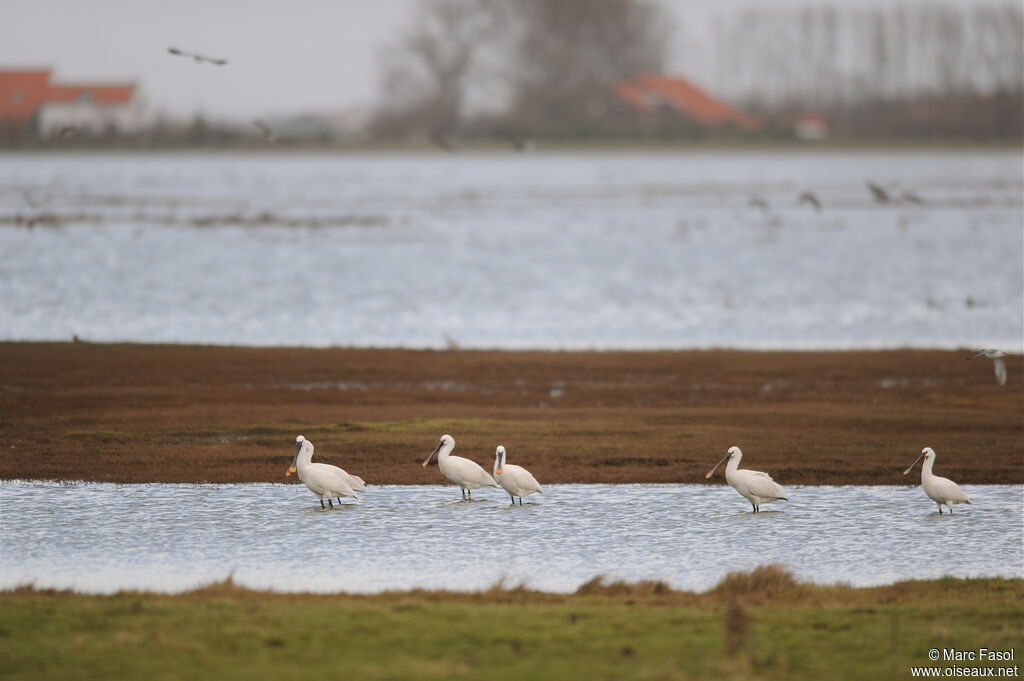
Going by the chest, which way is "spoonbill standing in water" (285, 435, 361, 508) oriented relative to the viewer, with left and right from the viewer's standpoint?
facing to the left of the viewer

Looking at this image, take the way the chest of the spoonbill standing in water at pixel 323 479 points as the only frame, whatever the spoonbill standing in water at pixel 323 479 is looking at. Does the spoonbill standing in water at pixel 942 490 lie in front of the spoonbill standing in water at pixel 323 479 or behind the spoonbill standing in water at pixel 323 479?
behind

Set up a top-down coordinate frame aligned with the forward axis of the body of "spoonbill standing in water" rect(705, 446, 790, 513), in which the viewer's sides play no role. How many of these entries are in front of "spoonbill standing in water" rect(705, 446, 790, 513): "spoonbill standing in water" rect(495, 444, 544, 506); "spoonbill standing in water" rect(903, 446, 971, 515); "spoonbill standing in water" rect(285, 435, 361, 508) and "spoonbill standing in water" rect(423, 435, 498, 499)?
3

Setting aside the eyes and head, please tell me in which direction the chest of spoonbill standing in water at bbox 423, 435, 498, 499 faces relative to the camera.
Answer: to the viewer's left

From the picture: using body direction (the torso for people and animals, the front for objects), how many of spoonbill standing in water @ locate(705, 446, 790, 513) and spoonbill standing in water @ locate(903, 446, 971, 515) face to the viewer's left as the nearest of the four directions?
2

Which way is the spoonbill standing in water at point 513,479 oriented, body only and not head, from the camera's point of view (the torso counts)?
to the viewer's left

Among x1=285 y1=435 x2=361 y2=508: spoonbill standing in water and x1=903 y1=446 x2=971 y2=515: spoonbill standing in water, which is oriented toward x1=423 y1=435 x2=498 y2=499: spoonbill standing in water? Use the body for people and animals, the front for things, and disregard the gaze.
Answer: x1=903 y1=446 x2=971 y2=515: spoonbill standing in water

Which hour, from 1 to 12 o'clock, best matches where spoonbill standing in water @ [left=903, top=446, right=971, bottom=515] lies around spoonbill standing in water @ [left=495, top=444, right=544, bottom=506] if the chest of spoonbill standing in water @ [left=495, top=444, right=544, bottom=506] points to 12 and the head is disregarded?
spoonbill standing in water @ [left=903, top=446, right=971, bottom=515] is roughly at 6 o'clock from spoonbill standing in water @ [left=495, top=444, right=544, bottom=506].

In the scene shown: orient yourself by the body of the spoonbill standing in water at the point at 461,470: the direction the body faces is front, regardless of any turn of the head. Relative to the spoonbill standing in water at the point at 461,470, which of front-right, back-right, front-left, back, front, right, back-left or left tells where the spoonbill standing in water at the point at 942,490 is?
back

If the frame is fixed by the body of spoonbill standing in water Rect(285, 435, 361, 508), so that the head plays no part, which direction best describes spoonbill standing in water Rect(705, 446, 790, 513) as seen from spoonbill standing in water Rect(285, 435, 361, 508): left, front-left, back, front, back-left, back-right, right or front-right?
back

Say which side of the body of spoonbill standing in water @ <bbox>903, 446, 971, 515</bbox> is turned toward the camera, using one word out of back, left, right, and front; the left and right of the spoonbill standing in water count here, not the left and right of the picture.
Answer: left

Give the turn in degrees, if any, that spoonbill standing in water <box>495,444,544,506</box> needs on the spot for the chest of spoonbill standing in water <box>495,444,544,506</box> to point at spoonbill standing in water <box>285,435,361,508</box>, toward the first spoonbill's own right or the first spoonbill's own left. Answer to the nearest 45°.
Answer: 0° — it already faces it

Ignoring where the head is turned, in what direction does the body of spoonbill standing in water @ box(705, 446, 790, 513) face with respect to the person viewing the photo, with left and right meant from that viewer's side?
facing to the left of the viewer
